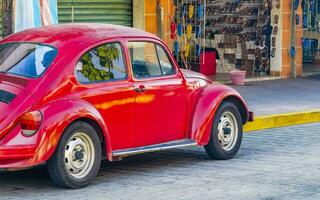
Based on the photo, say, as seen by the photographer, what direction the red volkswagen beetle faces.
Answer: facing away from the viewer and to the right of the viewer

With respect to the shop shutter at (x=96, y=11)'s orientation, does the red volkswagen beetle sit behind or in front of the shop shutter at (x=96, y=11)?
in front

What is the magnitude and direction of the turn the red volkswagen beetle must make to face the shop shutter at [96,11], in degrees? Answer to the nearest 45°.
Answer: approximately 45° to its left

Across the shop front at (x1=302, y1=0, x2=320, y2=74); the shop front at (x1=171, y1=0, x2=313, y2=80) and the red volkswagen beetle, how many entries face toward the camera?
2

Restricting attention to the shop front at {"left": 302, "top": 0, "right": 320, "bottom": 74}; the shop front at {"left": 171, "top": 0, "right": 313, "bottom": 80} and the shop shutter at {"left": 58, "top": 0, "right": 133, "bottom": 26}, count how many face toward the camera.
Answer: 3

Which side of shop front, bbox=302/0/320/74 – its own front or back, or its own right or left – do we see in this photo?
front

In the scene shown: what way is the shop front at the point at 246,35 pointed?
toward the camera

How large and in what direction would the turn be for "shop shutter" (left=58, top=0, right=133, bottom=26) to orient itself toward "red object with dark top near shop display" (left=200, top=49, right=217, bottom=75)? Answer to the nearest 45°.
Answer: approximately 135° to its left

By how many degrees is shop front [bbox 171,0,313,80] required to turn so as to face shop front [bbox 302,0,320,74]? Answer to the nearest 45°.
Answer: approximately 135° to its left

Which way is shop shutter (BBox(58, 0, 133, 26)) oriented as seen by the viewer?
toward the camera

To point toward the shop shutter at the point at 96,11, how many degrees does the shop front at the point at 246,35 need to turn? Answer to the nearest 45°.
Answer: approximately 45° to its right
